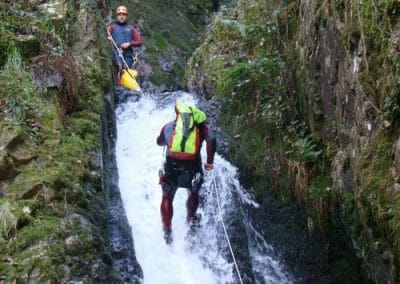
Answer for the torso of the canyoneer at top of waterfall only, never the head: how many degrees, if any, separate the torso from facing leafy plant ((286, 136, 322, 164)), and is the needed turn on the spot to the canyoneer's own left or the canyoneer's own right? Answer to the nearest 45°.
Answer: approximately 45° to the canyoneer's own left

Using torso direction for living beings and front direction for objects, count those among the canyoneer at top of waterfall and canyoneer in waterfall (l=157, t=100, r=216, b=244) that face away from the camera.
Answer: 1

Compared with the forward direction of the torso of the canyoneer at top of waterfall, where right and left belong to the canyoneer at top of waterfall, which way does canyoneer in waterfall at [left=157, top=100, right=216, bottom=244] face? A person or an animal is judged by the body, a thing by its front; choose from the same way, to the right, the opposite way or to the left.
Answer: the opposite way

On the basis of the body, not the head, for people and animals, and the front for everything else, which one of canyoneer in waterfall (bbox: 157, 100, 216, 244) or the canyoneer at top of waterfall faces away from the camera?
the canyoneer in waterfall

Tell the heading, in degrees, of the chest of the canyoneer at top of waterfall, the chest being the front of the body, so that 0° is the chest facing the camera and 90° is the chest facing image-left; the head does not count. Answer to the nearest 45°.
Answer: approximately 0°

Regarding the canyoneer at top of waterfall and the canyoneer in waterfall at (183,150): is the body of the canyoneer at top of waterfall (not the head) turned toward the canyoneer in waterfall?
yes

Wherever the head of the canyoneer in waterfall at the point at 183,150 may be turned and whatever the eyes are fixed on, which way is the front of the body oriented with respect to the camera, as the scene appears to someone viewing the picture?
away from the camera

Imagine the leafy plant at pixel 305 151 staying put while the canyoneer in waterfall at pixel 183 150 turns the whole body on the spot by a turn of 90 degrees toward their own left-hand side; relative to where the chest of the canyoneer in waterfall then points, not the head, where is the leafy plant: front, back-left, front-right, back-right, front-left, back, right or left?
back
